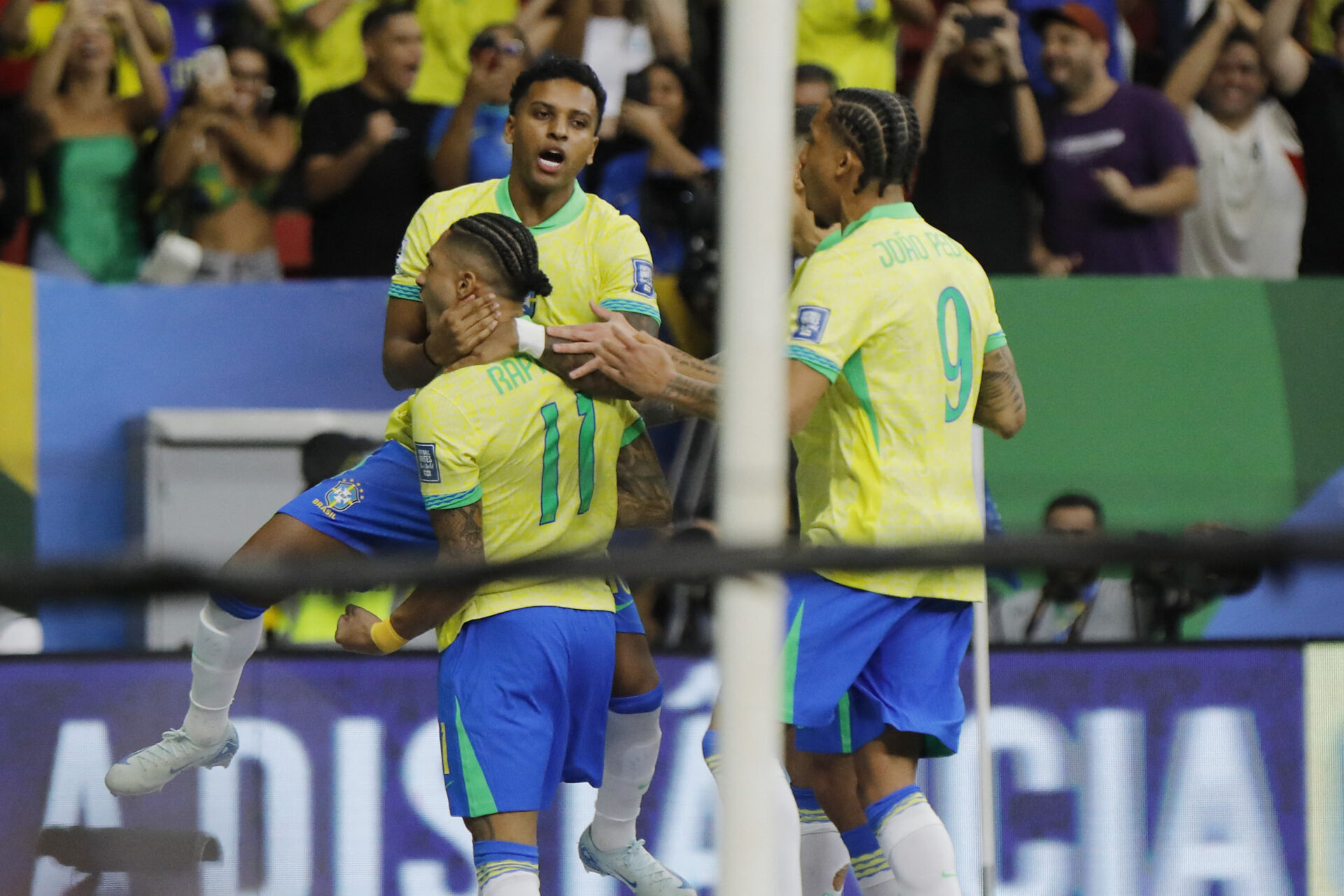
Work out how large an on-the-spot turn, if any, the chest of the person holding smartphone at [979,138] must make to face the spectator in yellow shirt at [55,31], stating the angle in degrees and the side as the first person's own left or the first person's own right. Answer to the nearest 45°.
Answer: approximately 90° to the first person's own right

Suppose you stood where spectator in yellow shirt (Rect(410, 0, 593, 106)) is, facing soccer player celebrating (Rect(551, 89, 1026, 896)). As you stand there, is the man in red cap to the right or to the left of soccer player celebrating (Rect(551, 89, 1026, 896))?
left

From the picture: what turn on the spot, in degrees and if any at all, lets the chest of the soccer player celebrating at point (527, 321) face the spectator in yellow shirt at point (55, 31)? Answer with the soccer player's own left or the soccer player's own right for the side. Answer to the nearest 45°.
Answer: approximately 135° to the soccer player's own right

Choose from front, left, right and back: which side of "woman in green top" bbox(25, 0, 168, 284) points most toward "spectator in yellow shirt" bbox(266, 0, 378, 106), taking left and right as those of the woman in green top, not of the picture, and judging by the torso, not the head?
left

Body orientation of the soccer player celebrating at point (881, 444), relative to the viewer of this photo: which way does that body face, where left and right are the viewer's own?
facing away from the viewer and to the left of the viewer

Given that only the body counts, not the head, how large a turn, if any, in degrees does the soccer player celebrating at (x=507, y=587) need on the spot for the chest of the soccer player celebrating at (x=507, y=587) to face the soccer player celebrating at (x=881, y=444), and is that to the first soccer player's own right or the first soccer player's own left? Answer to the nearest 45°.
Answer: approximately 135° to the first soccer player's own right

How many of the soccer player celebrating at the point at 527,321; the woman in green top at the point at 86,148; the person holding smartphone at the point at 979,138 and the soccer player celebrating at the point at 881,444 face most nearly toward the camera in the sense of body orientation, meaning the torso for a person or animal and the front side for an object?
3
